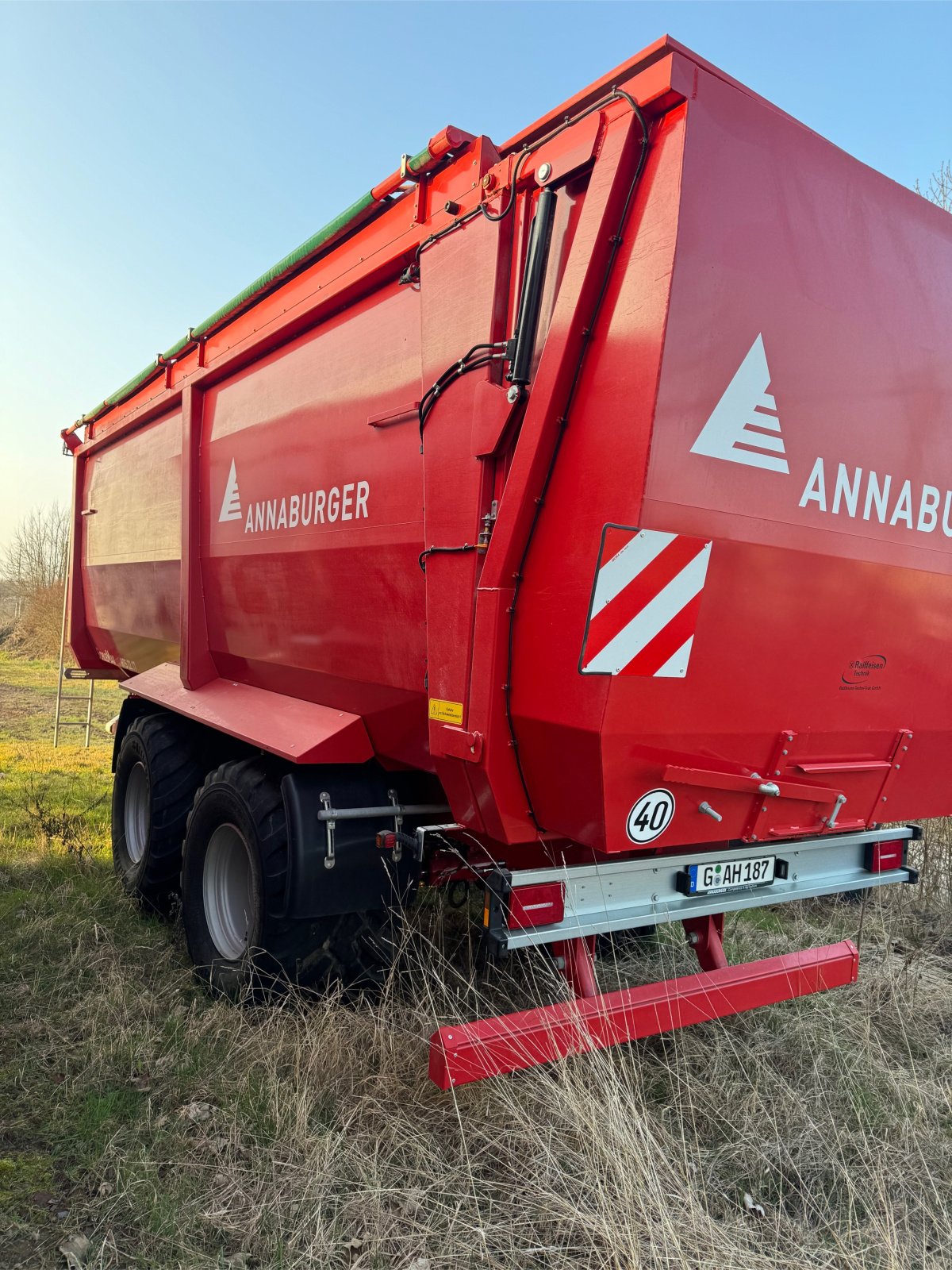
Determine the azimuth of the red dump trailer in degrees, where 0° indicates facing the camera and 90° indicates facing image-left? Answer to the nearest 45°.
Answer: approximately 135°
